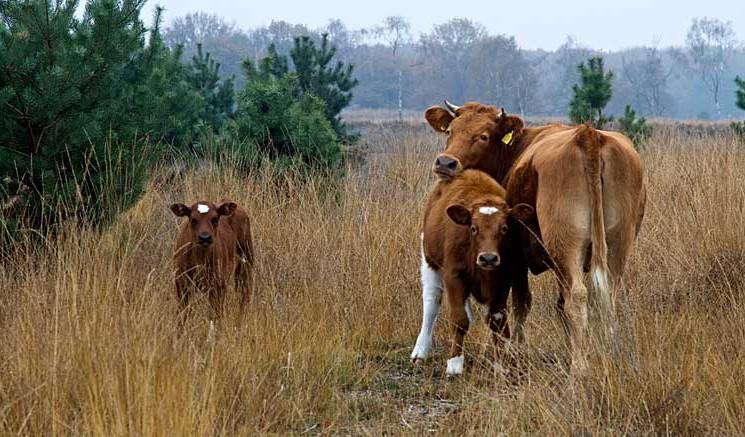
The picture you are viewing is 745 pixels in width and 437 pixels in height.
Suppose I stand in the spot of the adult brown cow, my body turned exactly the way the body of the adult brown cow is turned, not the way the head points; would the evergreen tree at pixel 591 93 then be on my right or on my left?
on my right

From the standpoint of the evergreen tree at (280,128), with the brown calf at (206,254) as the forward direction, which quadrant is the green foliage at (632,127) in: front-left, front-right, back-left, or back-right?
back-left

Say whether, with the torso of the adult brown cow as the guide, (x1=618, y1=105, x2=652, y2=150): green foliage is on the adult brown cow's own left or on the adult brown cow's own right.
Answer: on the adult brown cow's own right

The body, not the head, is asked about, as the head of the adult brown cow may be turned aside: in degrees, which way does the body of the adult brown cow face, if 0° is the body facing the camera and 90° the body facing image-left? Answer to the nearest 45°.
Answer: approximately 135°
